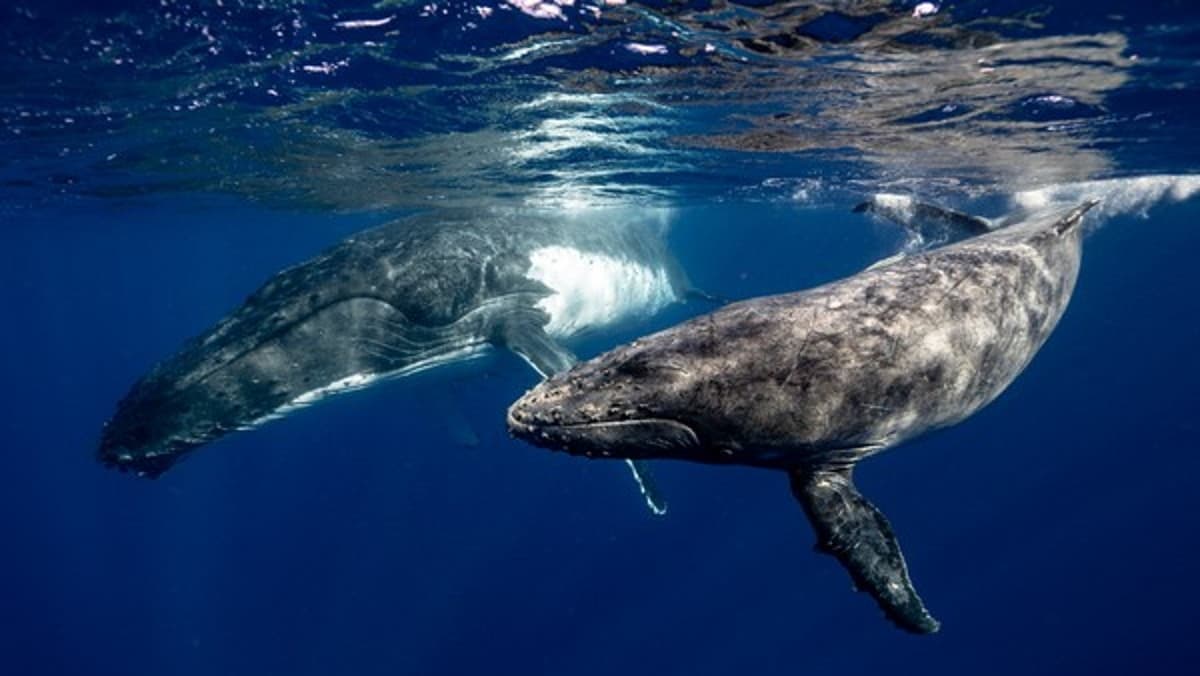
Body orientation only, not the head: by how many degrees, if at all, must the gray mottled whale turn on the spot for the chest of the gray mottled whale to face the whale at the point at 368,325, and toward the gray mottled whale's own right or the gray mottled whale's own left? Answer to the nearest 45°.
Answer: approximately 90° to the gray mottled whale's own right

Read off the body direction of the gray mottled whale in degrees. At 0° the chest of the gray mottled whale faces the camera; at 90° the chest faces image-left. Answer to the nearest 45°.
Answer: approximately 45°

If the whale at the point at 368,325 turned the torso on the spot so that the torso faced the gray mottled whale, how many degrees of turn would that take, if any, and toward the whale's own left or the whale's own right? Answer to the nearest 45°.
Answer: approximately 135° to the whale's own left

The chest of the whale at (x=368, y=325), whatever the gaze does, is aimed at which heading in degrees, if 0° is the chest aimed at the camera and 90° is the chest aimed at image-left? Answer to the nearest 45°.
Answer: approximately 90°

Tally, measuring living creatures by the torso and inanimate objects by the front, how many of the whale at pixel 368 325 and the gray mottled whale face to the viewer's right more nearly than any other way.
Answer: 0
